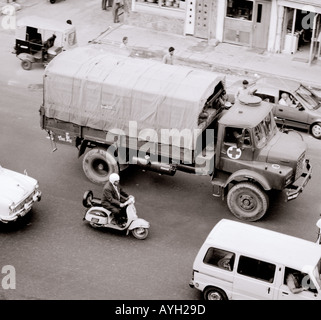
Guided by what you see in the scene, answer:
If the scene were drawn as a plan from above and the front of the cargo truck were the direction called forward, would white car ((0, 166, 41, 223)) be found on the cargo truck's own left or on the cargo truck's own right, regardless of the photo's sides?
on the cargo truck's own right

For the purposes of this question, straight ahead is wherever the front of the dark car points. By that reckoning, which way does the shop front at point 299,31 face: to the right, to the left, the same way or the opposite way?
to the right

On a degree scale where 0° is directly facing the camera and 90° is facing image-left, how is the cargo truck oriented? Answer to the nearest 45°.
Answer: approximately 315°

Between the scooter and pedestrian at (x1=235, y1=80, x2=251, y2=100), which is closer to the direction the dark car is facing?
the scooter

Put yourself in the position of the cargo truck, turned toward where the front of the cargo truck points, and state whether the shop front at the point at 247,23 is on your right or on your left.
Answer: on your left

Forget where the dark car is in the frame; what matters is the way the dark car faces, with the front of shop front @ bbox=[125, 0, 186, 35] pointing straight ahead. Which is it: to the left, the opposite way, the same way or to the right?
to the left

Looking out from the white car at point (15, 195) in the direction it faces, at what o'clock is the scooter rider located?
The scooter rider is roughly at 11 o'clock from the white car.

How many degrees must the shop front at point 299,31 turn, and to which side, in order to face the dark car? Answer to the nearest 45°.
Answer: approximately 45° to its left

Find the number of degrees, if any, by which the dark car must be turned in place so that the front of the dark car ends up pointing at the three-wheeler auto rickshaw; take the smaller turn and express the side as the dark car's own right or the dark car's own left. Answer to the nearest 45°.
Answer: approximately 180°
